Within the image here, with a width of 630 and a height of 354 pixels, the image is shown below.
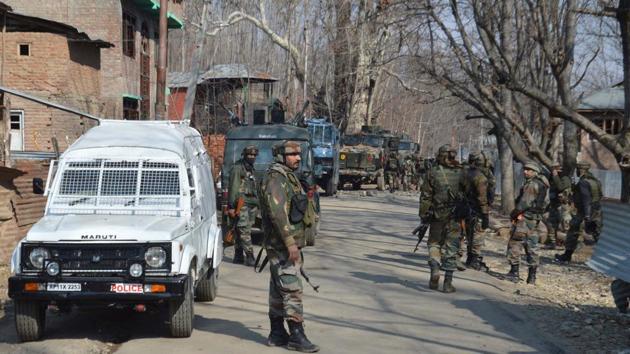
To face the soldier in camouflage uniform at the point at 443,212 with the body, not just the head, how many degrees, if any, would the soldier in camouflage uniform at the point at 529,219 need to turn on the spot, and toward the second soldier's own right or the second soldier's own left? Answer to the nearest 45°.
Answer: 0° — they already face them

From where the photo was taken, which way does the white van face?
toward the camera

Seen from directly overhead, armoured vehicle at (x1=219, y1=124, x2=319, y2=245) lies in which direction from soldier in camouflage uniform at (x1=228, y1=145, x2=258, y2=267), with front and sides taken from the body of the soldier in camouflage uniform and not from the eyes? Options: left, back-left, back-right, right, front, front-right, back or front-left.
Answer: back-left

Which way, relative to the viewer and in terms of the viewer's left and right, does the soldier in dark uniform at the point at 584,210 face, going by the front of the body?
facing to the left of the viewer

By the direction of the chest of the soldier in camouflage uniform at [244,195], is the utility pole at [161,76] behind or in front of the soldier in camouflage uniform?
behind

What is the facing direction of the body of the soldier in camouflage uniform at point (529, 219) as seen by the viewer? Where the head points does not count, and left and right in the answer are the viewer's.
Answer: facing the viewer and to the left of the viewer

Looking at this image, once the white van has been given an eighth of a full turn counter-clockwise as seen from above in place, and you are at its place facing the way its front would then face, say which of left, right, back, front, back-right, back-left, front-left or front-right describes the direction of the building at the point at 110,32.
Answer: back-left

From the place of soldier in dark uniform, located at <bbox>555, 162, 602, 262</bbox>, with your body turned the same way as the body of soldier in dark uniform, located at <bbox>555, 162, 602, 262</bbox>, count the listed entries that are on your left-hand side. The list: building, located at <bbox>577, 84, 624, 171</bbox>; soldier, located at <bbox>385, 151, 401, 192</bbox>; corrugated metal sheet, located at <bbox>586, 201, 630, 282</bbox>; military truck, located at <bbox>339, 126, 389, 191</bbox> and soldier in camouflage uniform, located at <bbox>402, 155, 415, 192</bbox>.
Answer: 1
